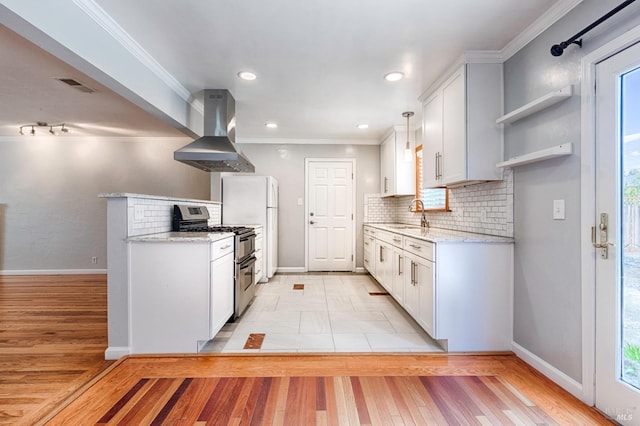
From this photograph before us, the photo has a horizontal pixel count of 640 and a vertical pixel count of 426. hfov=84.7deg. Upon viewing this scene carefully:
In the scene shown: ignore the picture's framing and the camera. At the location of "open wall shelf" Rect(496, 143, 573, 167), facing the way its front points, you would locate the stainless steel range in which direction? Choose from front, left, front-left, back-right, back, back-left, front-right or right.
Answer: front-right

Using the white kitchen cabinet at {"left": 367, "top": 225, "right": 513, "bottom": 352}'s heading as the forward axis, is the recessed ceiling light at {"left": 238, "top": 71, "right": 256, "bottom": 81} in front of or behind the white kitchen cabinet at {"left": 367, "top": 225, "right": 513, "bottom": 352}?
in front

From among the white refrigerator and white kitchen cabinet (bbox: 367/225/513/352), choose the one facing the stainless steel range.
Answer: the white kitchen cabinet

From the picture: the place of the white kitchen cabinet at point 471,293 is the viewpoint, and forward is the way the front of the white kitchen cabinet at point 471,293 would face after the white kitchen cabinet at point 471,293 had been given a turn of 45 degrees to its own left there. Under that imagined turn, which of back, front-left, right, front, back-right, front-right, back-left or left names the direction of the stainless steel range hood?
front-right

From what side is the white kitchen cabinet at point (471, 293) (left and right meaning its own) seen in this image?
left

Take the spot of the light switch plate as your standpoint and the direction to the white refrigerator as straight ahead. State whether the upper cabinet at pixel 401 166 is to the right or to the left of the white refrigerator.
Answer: right

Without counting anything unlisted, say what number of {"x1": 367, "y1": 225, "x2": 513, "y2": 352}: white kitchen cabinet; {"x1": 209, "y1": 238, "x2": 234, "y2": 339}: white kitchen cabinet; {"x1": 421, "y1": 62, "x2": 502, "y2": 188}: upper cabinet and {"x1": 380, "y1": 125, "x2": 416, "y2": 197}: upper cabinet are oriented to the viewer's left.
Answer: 3

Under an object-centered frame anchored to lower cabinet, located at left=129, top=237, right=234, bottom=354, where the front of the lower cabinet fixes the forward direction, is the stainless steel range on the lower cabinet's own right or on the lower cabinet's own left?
on the lower cabinet's own left

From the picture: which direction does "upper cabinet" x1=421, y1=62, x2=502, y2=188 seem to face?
to the viewer's left

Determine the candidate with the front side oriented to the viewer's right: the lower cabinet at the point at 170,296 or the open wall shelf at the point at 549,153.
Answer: the lower cabinet

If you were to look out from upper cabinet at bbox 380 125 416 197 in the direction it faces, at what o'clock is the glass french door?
The glass french door is roughly at 8 o'clock from the upper cabinet.

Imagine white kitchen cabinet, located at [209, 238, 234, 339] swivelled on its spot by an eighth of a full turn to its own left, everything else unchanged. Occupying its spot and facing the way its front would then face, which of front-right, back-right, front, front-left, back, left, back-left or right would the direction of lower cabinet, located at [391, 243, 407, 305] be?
front-right

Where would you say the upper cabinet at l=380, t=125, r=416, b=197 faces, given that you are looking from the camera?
facing to the left of the viewer

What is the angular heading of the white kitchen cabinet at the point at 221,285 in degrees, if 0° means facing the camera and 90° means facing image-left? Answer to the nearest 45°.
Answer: approximately 270°
